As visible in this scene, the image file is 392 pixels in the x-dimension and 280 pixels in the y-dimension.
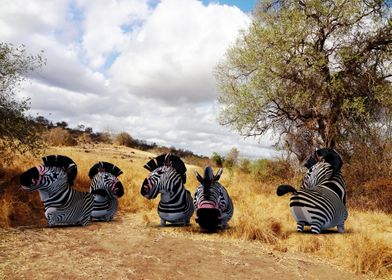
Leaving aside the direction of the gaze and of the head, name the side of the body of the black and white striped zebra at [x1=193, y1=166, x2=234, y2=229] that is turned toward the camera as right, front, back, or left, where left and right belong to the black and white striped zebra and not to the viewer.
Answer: front

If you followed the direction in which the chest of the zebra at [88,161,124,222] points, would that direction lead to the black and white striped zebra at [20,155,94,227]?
no

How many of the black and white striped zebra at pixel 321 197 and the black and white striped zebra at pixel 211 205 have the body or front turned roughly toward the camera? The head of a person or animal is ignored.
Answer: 1

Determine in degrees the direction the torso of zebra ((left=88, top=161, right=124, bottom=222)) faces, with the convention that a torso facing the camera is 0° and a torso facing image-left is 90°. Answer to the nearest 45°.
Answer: approximately 315°

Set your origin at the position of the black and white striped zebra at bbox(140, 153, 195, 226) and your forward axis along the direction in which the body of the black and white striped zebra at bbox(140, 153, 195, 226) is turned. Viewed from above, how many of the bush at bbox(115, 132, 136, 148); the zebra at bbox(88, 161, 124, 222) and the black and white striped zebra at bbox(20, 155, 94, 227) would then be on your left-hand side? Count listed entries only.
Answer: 0

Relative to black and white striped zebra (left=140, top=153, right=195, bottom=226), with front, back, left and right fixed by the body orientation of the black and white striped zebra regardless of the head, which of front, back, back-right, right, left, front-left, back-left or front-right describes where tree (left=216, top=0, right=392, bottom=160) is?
back

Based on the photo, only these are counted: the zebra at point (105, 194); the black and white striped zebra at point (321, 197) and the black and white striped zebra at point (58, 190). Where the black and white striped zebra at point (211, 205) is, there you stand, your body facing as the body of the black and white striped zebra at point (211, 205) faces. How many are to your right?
2

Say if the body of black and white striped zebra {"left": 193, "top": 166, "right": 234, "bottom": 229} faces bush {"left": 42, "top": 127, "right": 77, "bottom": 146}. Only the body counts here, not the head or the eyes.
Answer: no

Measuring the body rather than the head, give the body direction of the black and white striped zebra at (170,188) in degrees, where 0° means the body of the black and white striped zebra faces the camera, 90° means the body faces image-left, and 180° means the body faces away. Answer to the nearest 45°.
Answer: approximately 45°

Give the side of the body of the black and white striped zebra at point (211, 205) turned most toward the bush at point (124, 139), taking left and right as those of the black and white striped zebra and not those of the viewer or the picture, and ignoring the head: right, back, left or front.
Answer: back

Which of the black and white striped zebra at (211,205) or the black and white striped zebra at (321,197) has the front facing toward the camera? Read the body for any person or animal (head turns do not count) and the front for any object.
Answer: the black and white striped zebra at (211,205)

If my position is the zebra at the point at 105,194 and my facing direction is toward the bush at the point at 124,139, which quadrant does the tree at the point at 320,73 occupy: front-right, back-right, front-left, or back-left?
front-right

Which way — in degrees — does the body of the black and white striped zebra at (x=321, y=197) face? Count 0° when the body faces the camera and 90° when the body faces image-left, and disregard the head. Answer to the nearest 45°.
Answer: approximately 225°

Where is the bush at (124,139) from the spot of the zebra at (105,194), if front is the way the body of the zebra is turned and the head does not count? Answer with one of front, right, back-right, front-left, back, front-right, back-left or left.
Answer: back-left

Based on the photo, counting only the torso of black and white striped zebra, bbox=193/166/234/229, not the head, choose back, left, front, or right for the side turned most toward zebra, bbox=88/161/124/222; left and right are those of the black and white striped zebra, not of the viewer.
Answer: right

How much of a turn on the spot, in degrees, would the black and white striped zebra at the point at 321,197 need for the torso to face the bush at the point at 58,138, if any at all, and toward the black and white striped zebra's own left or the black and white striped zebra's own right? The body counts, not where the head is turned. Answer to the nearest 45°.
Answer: approximately 90° to the black and white striped zebra's own left
